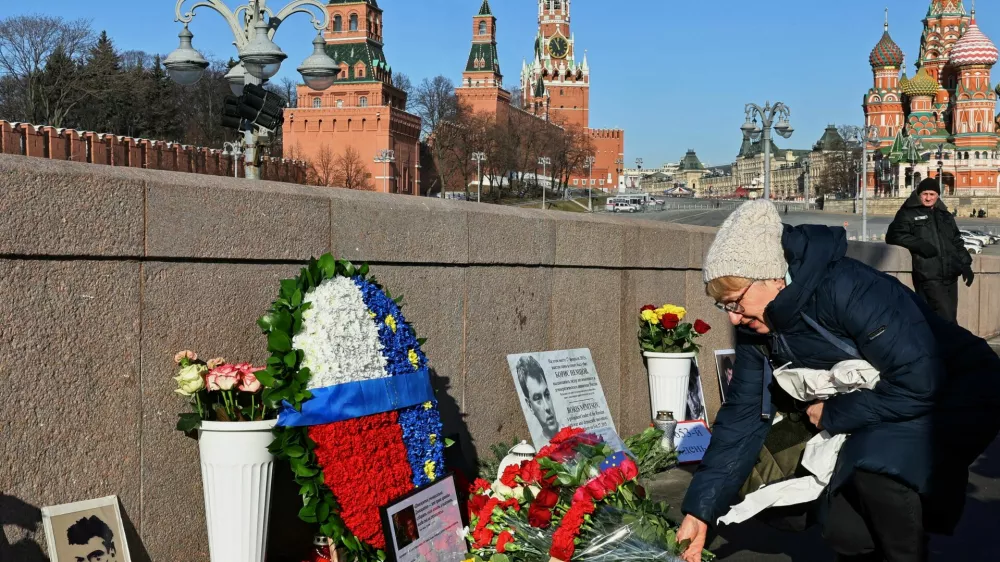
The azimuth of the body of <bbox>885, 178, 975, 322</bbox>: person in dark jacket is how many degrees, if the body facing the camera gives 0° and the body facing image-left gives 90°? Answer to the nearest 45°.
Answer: approximately 0°

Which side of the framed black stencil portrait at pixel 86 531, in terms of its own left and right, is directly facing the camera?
front

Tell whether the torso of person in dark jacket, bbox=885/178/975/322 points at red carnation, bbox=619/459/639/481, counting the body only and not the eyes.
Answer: yes

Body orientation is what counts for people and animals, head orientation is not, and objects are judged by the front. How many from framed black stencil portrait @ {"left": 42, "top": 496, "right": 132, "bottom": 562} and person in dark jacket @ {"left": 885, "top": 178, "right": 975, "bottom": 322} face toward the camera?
2

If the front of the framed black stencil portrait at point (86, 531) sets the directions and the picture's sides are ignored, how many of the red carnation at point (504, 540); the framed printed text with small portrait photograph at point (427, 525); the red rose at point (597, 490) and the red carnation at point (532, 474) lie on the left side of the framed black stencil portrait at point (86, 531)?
4

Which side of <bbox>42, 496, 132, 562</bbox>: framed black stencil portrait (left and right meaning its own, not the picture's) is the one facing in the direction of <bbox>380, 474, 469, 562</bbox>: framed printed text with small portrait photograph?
left

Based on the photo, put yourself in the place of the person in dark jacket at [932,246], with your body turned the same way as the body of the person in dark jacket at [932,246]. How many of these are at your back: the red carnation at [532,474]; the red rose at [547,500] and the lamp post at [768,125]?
1

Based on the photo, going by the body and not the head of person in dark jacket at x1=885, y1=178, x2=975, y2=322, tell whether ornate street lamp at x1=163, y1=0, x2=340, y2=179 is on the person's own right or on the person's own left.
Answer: on the person's own right

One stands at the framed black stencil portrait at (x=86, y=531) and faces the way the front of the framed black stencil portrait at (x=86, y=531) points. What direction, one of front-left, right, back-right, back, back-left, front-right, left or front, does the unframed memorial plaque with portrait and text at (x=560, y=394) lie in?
back-left

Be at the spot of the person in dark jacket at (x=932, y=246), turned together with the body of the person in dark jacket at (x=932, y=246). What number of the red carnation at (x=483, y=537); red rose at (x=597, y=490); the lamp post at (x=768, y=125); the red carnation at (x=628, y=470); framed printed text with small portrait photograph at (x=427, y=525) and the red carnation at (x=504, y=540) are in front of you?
5

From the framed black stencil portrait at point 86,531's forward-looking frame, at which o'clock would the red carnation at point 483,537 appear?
The red carnation is roughly at 9 o'clock from the framed black stencil portrait.

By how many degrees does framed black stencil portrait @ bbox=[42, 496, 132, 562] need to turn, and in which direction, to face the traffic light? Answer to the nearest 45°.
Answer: approximately 180°

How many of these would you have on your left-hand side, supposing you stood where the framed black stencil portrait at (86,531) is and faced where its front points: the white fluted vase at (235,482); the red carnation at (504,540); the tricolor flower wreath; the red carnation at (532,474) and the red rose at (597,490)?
5

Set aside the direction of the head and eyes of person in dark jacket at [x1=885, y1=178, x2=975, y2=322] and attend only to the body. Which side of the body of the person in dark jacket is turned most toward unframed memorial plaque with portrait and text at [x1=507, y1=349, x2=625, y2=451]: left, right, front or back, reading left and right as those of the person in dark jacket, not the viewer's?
front

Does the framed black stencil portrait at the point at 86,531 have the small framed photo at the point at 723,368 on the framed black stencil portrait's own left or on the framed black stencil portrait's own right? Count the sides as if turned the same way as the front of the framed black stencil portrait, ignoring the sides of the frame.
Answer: on the framed black stencil portrait's own left

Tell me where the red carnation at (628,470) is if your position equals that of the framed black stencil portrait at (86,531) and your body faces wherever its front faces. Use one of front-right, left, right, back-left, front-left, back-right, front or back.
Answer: left

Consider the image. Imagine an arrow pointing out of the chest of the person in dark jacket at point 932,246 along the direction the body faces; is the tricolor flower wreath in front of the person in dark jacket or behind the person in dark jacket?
in front
